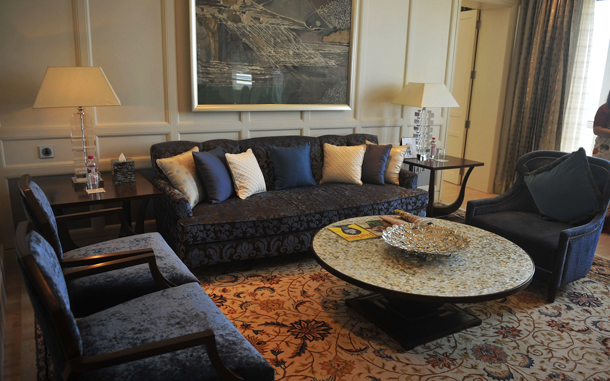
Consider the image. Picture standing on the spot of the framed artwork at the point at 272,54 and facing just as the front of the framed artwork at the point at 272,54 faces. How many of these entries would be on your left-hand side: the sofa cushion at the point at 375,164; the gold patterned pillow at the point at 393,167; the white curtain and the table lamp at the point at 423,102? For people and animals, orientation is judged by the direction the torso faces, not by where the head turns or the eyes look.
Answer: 4

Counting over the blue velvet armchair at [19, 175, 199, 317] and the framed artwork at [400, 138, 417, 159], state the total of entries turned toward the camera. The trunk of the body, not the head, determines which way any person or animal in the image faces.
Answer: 1

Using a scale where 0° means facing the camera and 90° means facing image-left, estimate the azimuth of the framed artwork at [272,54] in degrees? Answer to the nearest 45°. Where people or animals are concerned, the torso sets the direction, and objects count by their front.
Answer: approximately 0°

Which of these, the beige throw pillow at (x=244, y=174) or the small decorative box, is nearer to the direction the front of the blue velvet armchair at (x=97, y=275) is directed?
the beige throw pillow

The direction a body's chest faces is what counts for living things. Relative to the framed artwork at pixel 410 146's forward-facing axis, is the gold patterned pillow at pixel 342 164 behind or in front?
in front

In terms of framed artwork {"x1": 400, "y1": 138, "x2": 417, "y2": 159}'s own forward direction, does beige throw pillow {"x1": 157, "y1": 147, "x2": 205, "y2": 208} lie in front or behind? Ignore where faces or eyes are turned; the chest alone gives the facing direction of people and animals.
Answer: in front

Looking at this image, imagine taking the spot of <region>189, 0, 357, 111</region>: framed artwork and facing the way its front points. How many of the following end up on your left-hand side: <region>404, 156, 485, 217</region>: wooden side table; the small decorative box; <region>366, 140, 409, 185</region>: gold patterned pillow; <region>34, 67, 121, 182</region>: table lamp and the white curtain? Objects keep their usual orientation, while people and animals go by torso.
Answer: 3

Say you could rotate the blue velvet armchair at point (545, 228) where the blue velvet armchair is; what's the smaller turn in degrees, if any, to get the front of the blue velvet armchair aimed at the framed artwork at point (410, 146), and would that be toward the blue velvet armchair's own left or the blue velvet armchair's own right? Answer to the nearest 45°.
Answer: approximately 90° to the blue velvet armchair's own right

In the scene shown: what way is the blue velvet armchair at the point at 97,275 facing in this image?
to the viewer's right

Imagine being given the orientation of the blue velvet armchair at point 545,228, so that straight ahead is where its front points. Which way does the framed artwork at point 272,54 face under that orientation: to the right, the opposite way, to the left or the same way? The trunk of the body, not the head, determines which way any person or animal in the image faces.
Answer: to the left

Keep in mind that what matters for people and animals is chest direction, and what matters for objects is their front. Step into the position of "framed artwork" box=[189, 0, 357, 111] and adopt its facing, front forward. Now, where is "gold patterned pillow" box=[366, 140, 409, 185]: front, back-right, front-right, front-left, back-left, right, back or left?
left

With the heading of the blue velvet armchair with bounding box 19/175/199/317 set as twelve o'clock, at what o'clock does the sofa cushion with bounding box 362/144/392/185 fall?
The sofa cushion is roughly at 11 o'clock from the blue velvet armchair.

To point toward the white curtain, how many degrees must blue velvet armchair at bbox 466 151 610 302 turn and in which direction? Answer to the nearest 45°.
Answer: approximately 135° to its right
